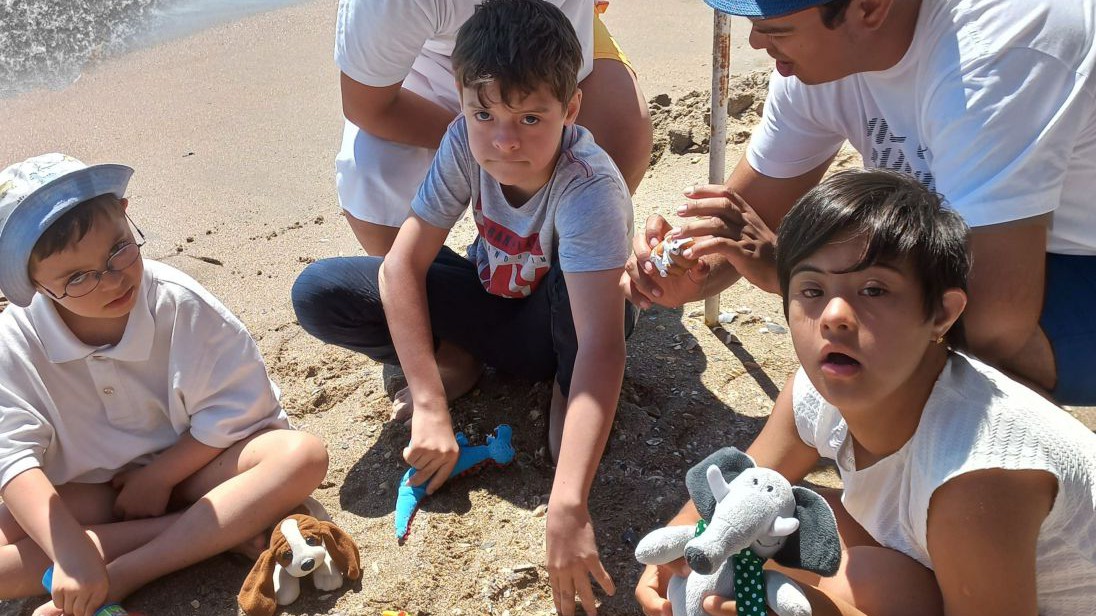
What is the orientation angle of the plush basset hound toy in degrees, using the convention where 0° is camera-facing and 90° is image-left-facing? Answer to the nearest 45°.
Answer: approximately 315°

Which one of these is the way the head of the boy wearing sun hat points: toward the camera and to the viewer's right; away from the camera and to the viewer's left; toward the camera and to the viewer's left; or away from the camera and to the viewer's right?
toward the camera and to the viewer's right

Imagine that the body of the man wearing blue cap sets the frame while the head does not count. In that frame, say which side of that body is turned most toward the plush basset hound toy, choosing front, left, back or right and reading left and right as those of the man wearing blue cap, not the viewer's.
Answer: front

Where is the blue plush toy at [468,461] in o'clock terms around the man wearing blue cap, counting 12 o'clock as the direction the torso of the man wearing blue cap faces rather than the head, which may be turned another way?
The blue plush toy is roughly at 1 o'clock from the man wearing blue cap.

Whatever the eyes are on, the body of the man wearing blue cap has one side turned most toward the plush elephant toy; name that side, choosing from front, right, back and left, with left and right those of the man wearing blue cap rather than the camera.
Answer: front

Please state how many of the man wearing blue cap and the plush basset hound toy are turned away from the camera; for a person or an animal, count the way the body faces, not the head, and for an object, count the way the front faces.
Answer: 0
